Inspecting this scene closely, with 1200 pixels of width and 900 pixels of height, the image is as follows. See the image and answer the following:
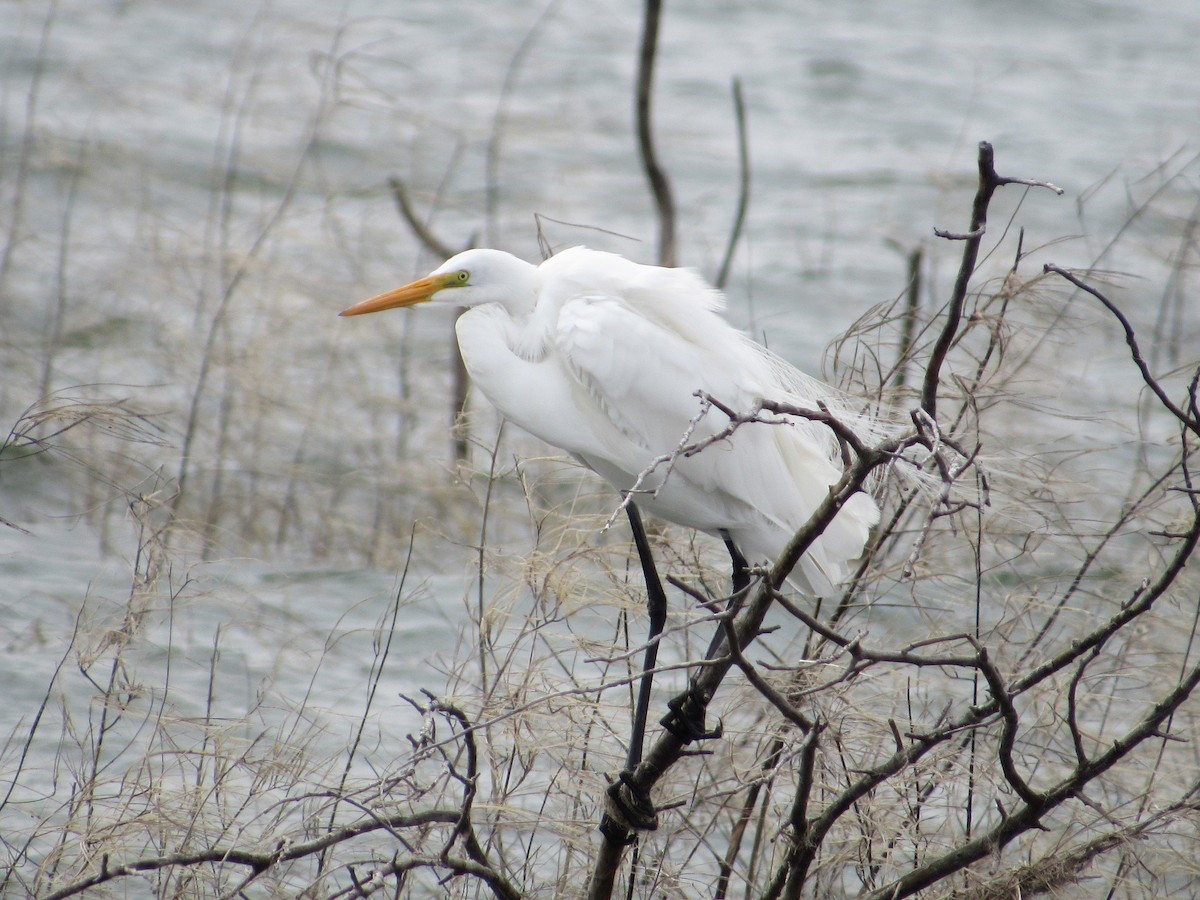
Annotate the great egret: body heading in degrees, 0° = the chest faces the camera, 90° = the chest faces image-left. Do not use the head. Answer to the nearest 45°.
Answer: approximately 90°
